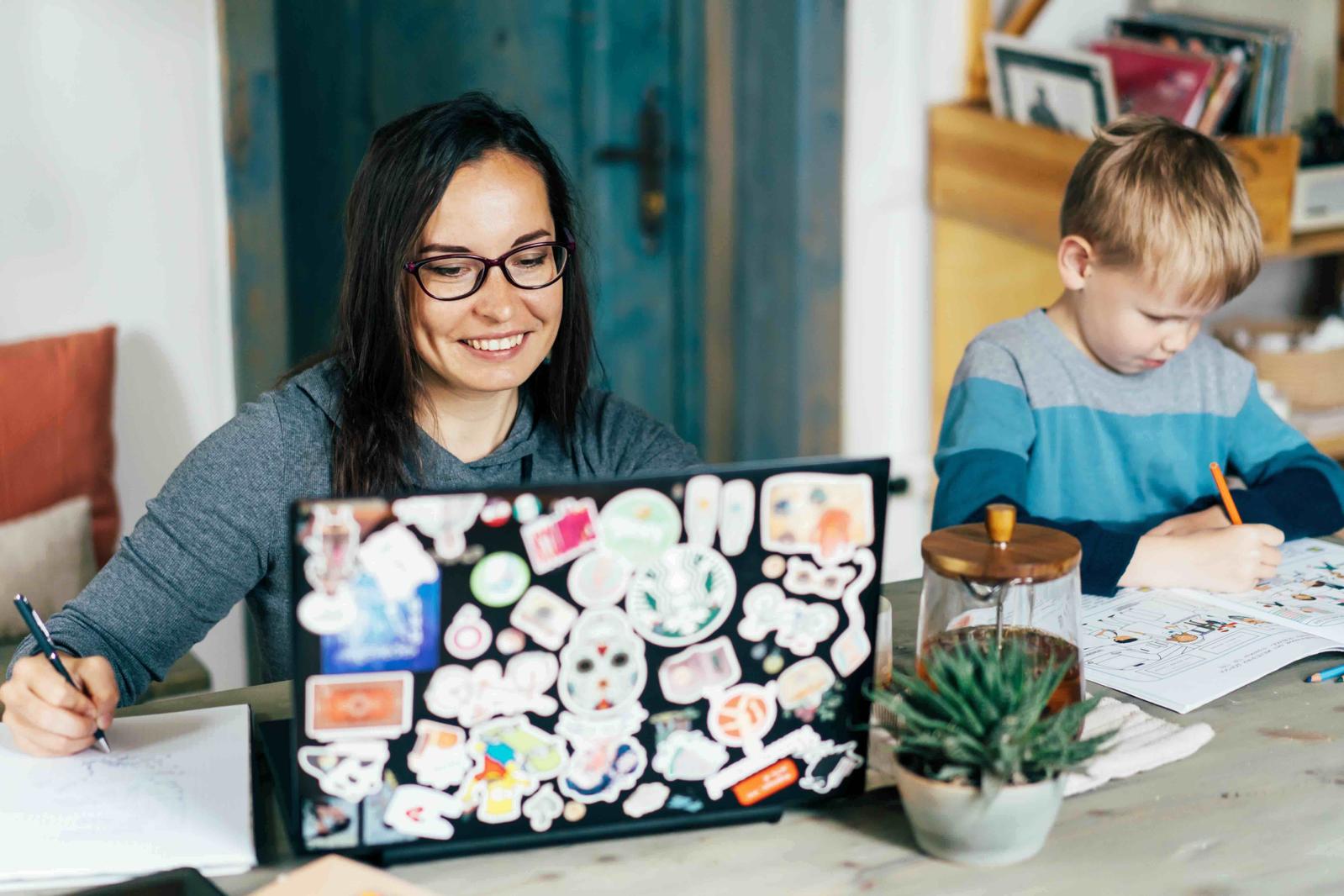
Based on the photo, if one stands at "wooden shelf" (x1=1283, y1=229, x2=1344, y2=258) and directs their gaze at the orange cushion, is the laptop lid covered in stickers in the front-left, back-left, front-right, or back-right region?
front-left

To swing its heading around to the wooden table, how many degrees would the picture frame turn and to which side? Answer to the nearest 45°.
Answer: approximately 45° to its left

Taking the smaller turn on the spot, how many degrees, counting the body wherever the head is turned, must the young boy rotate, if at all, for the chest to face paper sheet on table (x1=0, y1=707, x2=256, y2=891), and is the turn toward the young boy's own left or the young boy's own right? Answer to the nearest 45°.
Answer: approximately 90° to the young boy's own right

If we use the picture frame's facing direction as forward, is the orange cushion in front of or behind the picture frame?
in front

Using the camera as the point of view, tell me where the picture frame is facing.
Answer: facing the viewer and to the left of the viewer

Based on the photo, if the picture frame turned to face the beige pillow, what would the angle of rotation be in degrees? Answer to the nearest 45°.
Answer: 0° — it already faces it

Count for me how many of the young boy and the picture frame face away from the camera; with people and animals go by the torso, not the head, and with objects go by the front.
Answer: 0

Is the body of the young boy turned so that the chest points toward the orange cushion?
no

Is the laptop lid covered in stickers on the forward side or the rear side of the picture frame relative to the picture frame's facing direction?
on the forward side
